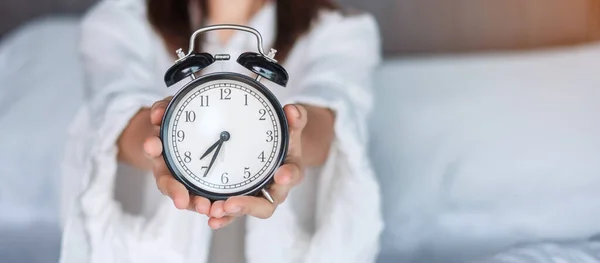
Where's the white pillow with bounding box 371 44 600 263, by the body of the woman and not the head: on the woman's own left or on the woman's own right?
on the woman's own left

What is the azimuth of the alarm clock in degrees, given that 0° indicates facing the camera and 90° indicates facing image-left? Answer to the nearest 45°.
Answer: approximately 0°
